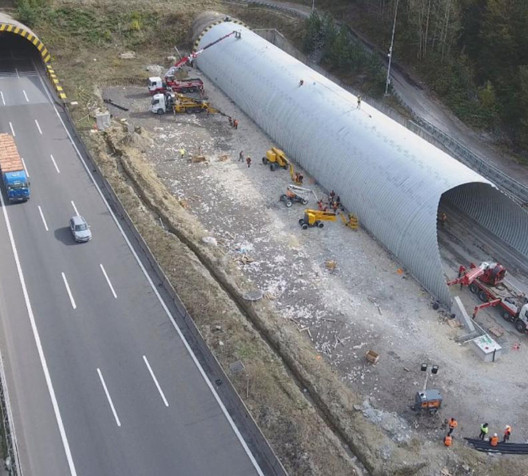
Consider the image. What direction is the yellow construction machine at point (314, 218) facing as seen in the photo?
to the viewer's right

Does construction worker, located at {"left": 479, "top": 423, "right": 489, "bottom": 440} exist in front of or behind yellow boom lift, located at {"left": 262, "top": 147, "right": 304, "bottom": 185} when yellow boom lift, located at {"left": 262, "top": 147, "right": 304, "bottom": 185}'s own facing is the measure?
in front

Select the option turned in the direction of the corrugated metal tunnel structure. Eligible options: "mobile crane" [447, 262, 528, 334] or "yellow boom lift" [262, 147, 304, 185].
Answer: the yellow boom lift

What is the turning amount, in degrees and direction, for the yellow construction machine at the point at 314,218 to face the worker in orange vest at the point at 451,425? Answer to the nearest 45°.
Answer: approximately 90° to its right

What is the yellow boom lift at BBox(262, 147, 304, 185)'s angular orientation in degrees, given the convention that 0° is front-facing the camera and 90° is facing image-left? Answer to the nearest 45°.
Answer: approximately 315°

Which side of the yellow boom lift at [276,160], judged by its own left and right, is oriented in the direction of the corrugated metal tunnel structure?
front

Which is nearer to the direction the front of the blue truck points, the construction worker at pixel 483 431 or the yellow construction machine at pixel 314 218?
the construction worker

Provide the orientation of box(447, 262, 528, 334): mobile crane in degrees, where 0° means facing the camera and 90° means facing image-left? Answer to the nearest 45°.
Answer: approximately 315°

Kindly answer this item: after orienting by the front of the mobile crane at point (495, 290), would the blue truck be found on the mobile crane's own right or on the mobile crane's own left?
on the mobile crane's own right
